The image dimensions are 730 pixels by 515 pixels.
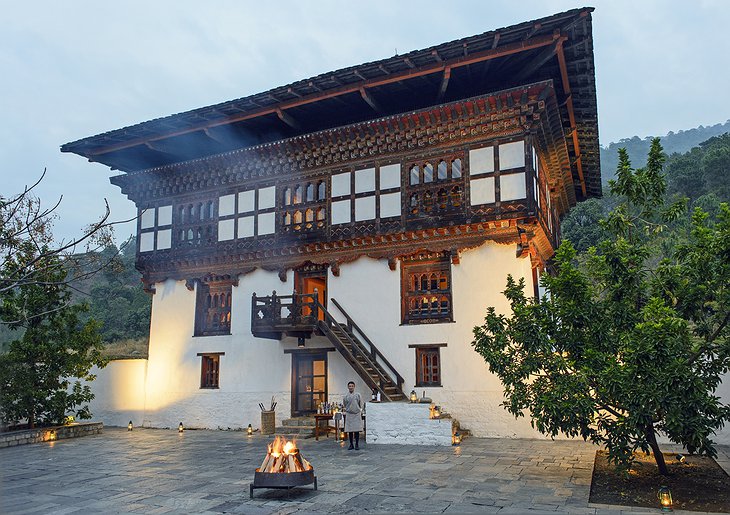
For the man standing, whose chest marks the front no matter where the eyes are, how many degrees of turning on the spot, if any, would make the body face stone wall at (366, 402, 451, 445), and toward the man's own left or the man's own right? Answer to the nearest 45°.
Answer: approximately 135° to the man's own left

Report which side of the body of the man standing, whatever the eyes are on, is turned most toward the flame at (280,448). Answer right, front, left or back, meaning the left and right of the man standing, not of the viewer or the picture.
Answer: front

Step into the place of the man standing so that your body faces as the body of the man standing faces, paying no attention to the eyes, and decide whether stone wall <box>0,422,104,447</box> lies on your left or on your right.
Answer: on your right

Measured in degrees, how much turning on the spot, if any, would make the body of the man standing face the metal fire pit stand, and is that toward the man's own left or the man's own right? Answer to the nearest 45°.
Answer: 0° — they already face it

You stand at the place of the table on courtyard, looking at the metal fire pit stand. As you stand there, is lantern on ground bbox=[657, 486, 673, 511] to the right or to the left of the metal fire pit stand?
left

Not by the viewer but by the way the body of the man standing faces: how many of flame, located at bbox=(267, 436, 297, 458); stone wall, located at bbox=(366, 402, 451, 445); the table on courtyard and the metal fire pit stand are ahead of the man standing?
2

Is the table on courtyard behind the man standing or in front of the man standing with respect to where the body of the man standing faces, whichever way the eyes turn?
behind

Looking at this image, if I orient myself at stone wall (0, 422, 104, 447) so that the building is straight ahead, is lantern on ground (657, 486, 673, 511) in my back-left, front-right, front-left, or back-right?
front-right

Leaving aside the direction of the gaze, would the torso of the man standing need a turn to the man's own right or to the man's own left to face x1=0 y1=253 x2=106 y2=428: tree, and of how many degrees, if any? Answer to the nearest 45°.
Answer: approximately 90° to the man's own right

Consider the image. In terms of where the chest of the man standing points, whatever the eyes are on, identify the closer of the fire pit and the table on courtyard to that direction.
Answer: the fire pit

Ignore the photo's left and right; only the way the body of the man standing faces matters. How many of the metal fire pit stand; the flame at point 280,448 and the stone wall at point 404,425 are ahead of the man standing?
2

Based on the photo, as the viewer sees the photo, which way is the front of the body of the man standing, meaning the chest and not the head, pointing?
toward the camera

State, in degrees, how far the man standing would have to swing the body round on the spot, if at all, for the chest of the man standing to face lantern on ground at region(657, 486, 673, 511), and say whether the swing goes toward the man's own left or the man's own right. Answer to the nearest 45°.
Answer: approximately 45° to the man's own left

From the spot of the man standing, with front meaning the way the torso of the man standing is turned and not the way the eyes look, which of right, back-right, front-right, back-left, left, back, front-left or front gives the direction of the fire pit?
front
